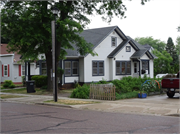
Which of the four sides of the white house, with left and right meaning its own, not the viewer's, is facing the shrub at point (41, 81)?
right

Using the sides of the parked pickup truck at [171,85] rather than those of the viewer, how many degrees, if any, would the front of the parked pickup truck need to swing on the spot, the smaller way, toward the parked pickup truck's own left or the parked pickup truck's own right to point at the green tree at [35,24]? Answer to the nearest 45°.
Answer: approximately 90° to the parked pickup truck's own left

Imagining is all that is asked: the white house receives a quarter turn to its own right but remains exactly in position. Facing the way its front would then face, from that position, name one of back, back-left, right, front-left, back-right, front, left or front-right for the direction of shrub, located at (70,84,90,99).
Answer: front-left

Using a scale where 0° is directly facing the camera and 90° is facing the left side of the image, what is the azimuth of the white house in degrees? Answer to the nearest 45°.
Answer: approximately 315°

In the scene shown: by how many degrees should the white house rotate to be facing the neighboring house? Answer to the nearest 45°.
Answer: approximately 135° to its right

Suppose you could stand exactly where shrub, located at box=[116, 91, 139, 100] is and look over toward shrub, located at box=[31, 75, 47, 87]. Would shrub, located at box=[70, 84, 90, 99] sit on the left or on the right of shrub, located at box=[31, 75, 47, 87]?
left

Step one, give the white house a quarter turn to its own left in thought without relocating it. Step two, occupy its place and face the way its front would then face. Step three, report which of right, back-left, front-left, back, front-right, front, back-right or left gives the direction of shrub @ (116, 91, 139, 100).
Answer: back-right

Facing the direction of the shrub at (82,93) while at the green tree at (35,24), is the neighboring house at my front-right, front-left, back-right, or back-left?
back-left

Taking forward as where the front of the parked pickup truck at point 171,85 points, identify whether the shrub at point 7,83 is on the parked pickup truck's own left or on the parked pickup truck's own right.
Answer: on the parked pickup truck's own left
